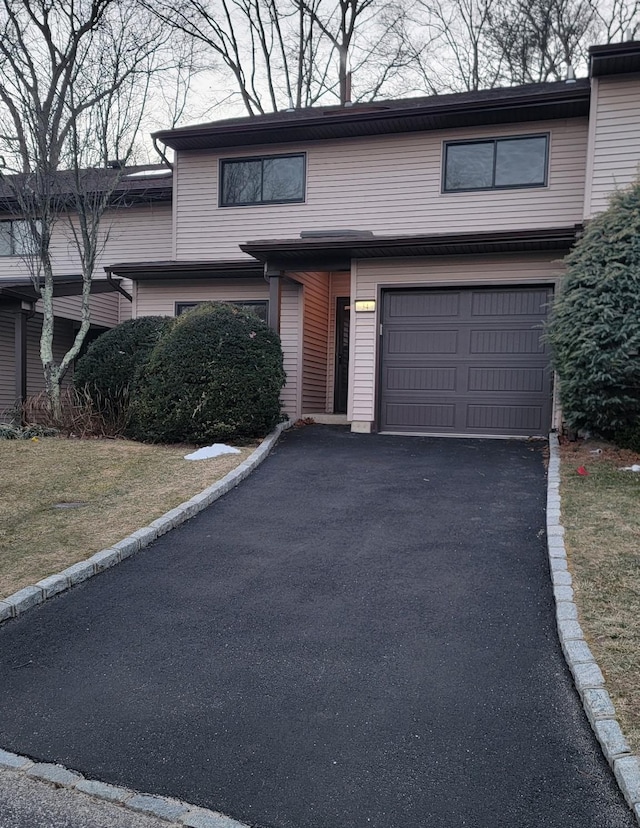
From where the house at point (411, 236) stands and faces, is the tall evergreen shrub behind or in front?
in front

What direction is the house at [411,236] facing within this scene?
toward the camera

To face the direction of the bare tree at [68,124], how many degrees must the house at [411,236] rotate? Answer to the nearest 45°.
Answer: approximately 90° to its right

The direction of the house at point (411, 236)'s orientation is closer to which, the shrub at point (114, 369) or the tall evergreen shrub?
the tall evergreen shrub

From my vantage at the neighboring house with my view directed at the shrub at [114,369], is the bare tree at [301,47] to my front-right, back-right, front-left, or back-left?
back-left

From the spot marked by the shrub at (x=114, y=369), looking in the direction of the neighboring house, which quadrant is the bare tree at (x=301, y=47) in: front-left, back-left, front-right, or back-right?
front-right

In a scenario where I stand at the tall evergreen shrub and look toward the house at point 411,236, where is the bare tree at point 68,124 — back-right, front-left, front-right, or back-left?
front-left

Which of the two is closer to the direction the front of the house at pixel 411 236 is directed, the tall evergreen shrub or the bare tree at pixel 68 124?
the tall evergreen shrub

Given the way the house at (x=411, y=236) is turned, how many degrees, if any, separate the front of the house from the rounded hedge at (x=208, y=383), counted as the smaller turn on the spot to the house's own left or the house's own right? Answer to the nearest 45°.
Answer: approximately 45° to the house's own right

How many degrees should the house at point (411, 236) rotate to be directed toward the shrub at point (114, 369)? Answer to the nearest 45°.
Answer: approximately 90° to its right

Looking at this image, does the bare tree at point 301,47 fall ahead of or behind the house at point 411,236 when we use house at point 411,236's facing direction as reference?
behind
